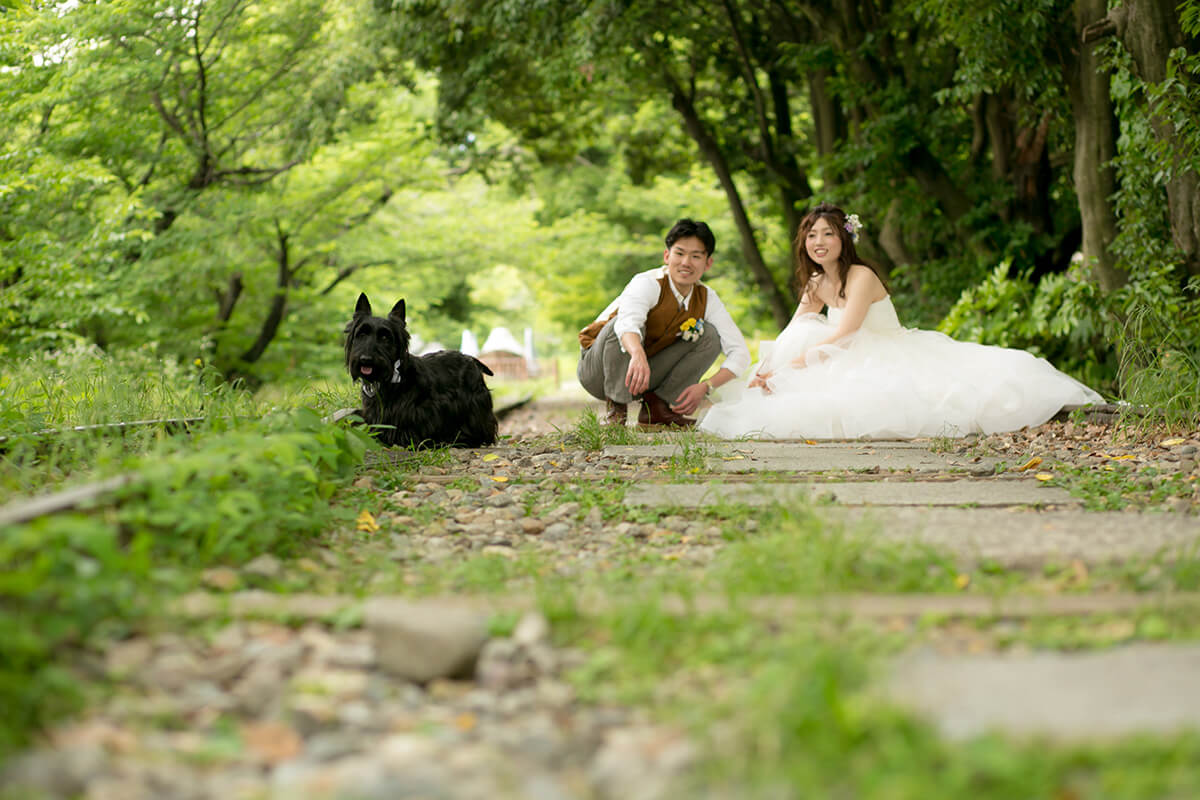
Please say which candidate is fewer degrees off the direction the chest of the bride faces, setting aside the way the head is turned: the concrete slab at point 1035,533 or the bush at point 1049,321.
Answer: the concrete slab

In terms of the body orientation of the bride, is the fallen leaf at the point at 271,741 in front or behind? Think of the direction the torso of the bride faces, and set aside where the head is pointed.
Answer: in front

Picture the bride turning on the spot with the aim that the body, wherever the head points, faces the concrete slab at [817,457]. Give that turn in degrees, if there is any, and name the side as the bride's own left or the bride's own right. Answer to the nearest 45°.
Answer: approximately 45° to the bride's own left

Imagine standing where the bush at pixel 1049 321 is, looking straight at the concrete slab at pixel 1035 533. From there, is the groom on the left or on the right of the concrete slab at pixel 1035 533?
right

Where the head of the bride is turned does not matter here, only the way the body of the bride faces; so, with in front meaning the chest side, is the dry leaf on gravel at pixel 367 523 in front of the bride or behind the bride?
in front

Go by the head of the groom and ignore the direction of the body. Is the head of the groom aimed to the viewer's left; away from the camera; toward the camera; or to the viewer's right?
toward the camera

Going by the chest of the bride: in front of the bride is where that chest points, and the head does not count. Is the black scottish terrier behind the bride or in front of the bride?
in front

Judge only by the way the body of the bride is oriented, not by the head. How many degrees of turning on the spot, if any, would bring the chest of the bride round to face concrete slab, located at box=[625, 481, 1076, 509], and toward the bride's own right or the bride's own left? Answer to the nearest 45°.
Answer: approximately 45° to the bride's own left

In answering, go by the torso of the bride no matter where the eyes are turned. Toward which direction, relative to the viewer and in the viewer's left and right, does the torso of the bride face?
facing the viewer and to the left of the viewer

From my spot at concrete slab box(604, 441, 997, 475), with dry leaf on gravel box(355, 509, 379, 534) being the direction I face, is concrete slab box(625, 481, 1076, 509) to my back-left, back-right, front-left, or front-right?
front-left

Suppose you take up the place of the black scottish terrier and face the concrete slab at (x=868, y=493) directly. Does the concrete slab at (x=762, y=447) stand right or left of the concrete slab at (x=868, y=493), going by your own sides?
left
